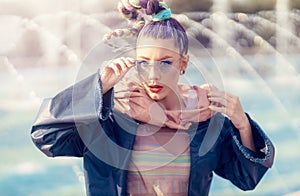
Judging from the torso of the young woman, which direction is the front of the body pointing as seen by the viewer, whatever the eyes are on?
toward the camera

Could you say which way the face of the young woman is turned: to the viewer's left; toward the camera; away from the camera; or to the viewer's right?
toward the camera
